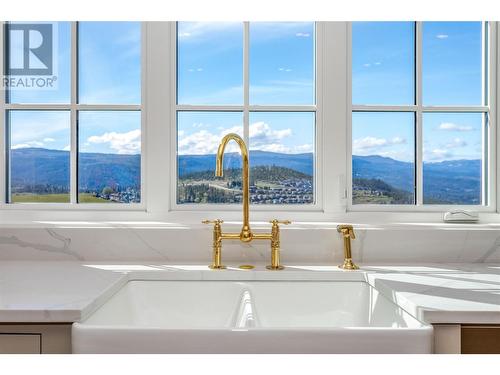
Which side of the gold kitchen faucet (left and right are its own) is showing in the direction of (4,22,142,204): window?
right

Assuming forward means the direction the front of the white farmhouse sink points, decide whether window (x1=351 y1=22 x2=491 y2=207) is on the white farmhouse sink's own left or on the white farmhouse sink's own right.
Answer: on the white farmhouse sink's own left

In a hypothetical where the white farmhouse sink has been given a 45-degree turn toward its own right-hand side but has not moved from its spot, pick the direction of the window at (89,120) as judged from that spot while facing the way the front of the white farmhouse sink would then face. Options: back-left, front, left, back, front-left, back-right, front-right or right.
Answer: right

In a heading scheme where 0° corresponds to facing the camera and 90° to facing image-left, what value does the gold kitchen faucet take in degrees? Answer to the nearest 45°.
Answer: approximately 45°

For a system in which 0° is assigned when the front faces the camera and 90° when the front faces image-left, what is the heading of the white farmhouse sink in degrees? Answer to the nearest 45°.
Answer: approximately 0°
